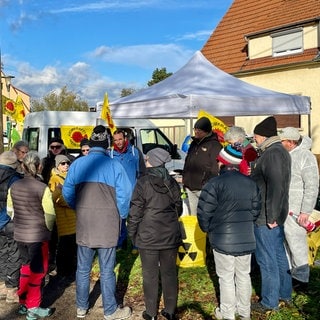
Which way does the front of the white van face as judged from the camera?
facing to the right of the viewer

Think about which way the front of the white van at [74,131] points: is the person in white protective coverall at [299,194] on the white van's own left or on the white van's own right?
on the white van's own right

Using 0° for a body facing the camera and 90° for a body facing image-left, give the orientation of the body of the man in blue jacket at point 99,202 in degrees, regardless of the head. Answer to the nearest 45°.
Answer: approximately 180°

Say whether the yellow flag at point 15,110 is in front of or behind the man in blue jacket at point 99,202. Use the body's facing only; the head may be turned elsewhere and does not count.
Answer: in front

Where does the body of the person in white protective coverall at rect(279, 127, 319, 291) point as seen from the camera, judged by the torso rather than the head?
to the viewer's left

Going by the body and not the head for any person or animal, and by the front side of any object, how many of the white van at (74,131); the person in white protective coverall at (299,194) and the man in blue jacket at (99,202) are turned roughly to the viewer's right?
1

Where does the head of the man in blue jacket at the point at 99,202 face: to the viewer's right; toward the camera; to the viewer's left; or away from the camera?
away from the camera

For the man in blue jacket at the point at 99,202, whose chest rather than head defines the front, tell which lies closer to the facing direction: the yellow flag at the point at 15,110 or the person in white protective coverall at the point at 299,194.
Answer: the yellow flag

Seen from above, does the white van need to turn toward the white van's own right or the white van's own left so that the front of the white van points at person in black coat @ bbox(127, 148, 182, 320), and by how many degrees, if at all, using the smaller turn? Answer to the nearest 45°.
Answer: approximately 90° to the white van's own right

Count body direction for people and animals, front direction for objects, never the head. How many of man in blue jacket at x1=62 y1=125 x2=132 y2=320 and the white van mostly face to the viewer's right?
1

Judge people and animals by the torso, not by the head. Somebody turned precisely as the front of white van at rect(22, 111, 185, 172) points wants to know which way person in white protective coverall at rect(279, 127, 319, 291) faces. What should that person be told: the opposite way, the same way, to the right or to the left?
the opposite way

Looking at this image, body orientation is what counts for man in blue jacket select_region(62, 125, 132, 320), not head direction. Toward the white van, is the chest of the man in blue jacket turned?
yes

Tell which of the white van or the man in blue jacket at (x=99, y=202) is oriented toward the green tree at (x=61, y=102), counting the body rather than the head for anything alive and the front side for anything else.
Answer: the man in blue jacket

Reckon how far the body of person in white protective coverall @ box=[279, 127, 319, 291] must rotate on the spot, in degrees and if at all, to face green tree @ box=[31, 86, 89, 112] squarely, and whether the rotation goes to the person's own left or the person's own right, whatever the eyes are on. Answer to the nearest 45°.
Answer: approximately 45° to the person's own right

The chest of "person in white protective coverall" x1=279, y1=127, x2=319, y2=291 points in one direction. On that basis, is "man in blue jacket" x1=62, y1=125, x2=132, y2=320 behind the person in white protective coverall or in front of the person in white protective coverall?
in front

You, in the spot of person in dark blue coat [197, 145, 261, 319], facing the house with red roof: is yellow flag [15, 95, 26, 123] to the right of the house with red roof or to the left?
left
